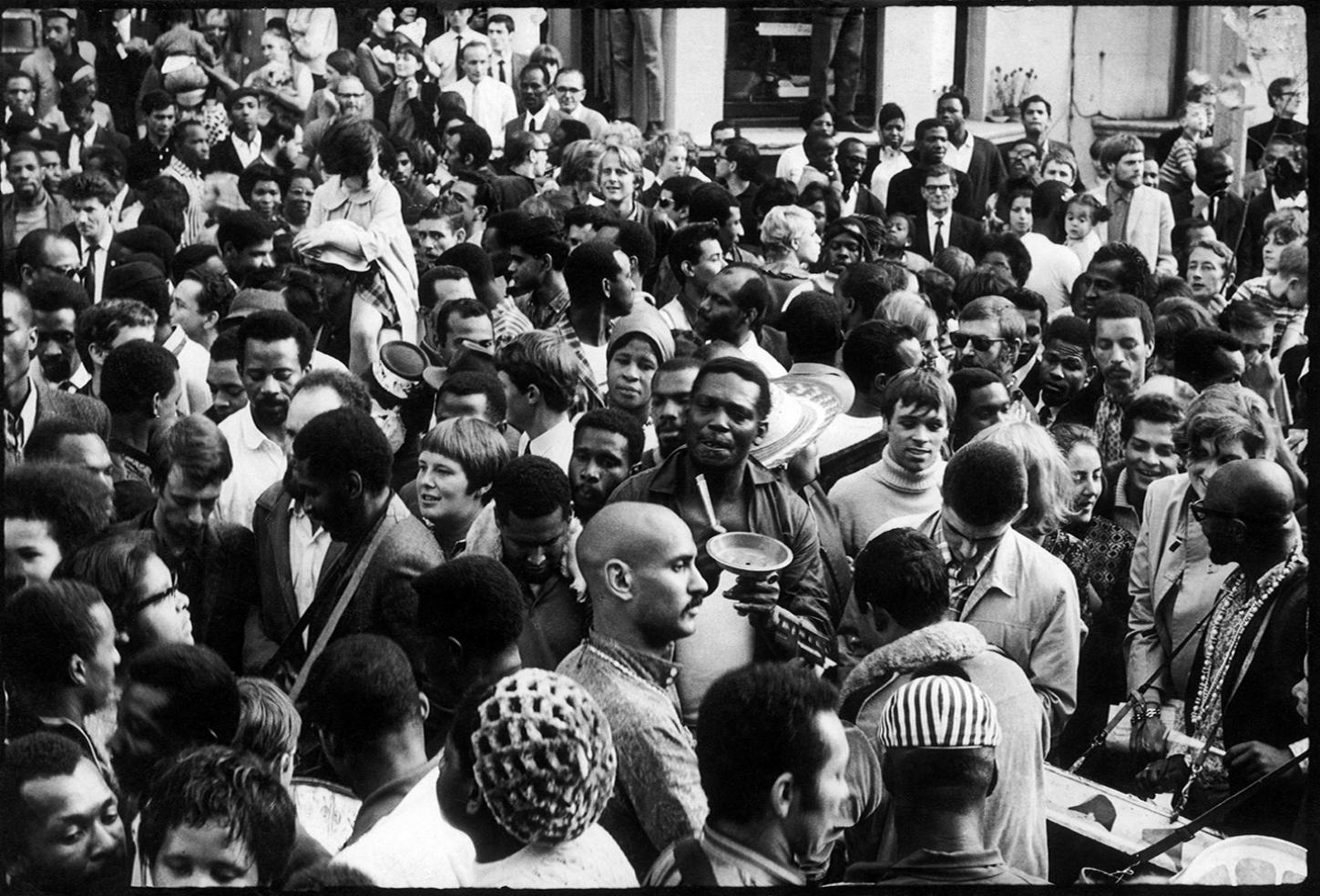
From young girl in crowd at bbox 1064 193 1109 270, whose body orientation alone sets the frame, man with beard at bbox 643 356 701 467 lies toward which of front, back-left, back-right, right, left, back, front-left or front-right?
front

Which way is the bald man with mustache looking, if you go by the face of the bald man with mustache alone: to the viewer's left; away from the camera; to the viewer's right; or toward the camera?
to the viewer's right

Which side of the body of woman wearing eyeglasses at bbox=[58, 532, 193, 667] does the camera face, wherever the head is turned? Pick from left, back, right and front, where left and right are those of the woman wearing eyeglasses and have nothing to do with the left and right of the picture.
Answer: right

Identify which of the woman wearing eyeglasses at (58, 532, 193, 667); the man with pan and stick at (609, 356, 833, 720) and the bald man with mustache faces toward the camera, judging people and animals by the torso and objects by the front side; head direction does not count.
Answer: the man with pan and stick

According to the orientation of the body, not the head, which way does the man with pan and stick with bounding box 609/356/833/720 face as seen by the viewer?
toward the camera

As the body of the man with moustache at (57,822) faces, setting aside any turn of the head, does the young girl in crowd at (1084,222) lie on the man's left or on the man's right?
on the man's left

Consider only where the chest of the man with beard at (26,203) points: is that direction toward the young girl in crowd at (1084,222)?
no

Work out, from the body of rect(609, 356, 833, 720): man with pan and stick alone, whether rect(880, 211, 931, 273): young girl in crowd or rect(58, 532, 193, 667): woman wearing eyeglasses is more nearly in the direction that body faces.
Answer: the woman wearing eyeglasses

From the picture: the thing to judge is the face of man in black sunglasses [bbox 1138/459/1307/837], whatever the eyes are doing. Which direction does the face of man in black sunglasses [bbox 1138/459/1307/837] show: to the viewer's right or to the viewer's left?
to the viewer's left

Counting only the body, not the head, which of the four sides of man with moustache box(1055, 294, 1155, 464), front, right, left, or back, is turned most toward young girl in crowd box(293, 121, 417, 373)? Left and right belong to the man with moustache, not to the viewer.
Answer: right

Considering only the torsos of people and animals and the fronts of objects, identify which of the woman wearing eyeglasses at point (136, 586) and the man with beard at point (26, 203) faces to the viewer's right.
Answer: the woman wearing eyeglasses

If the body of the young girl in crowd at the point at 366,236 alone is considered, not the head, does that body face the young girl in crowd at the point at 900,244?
no

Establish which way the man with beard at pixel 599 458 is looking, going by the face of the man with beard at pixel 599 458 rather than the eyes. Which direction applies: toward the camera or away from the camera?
toward the camera

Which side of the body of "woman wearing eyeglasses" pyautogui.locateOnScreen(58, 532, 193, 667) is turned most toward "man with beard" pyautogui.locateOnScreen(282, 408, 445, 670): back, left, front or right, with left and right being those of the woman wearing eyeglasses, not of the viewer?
front
